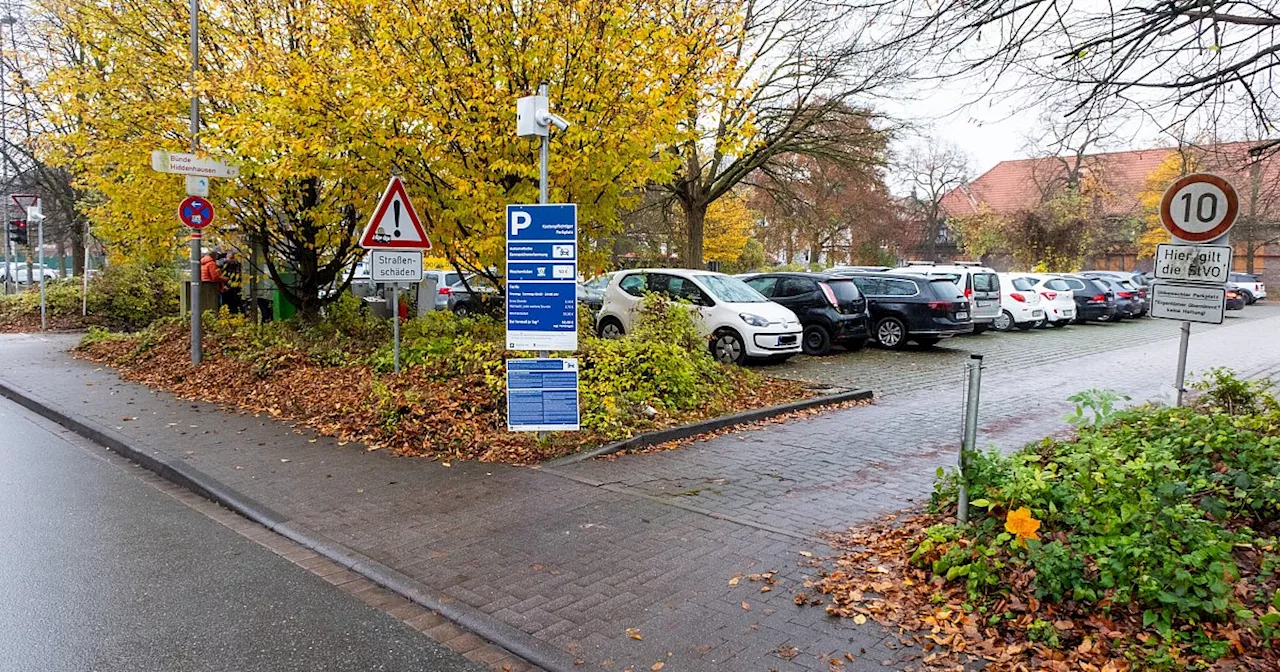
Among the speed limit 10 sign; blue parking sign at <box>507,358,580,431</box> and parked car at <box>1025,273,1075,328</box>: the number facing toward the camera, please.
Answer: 2

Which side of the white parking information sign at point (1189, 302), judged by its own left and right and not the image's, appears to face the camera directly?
front

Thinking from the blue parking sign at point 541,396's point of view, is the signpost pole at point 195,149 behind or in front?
behind

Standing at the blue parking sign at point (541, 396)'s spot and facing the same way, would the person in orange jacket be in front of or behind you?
behind

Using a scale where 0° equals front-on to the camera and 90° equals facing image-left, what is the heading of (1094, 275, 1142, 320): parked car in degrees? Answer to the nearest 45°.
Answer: approximately 135°

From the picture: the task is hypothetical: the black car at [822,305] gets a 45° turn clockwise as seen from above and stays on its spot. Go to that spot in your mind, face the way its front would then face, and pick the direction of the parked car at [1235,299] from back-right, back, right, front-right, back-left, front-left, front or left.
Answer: front-right

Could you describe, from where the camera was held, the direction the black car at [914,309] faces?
facing away from the viewer and to the left of the viewer

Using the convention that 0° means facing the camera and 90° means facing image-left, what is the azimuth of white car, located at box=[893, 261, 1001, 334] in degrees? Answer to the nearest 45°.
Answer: approximately 135°

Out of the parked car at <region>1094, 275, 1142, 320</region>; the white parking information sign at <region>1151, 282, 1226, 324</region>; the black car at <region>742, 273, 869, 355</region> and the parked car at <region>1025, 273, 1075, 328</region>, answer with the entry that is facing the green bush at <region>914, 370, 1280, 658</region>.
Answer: the white parking information sign

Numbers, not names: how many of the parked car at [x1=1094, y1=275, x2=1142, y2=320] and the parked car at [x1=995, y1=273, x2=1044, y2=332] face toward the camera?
0

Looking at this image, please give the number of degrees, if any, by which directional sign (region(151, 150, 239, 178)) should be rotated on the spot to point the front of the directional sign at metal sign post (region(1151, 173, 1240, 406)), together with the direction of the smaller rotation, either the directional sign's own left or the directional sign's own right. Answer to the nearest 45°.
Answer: approximately 45° to the directional sign's own left

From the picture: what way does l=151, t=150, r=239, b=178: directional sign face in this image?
toward the camera

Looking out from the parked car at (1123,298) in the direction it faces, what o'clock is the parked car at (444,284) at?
the parked car at (444,284) is roughly at 9 o'clock from the parked car at (1123,298).

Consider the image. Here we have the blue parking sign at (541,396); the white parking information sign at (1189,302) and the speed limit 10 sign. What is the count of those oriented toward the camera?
3
